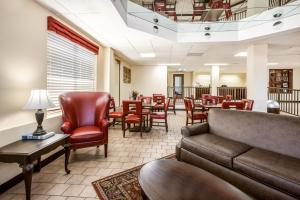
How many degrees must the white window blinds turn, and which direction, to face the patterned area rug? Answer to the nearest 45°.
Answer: approximately 45° to its right

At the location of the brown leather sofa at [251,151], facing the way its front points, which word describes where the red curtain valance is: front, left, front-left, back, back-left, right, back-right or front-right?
front-right

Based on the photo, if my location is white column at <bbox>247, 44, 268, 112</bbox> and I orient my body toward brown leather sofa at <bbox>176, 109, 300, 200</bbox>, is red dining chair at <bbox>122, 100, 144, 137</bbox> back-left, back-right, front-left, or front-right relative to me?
front-right

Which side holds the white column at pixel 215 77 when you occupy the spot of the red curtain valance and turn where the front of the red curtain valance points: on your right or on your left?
on your left

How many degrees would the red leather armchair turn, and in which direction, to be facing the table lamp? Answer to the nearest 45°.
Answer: approximately 45° to its right

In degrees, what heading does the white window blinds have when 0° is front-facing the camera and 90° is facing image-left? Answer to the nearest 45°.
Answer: approximately 315°

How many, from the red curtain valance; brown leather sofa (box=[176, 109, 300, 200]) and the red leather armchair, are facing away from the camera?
0

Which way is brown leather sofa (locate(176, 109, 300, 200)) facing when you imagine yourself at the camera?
facing the viewer and to the left of the viewer

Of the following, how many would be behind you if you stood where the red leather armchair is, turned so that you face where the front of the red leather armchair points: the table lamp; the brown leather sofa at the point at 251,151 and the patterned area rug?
0

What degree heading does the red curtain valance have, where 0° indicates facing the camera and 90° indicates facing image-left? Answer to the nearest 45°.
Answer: approximately 315°

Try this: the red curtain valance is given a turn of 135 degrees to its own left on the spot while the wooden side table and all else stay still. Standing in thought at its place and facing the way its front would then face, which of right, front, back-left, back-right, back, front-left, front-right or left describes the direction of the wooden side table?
back

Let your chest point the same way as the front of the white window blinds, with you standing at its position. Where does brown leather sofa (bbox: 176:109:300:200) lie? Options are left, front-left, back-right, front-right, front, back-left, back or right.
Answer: front

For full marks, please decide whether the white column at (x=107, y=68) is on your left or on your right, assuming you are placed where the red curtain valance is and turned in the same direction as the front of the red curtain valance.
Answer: on your left

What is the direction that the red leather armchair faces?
toward the camera

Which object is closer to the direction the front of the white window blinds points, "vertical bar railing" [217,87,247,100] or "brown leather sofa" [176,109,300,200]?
the brown leather sofa
